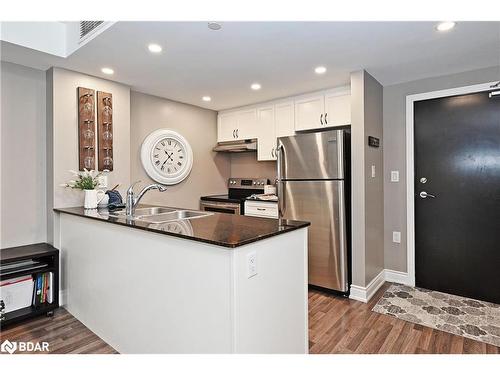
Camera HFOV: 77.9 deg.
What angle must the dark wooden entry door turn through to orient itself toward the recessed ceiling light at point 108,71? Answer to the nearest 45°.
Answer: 0° — it already faces it

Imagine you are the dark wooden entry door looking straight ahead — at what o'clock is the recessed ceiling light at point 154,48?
The recessed ceiling light is roughly at 12 o'clock from the dark wooden entry door.

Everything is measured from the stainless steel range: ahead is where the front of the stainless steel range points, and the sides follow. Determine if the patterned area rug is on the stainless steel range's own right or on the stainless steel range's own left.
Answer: on the stainless steel range's own left

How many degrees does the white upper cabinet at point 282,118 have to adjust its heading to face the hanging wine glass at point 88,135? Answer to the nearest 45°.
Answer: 0° — it already faces it

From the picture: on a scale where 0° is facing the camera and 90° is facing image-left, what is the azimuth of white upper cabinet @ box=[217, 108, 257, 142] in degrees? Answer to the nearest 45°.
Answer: approximately 45°

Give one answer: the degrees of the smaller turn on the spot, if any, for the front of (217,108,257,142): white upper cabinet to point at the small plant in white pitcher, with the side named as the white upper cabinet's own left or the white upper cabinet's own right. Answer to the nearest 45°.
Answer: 0° — it already faces it

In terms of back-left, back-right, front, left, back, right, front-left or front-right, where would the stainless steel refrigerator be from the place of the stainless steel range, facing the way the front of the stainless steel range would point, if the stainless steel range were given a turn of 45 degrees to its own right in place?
back-left

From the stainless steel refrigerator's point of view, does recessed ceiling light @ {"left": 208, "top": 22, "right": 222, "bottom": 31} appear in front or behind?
in front

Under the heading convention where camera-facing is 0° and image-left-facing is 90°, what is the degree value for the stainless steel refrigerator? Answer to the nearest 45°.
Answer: approximately 45°

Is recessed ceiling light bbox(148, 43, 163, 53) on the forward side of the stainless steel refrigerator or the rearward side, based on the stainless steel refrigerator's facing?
on the forward side
